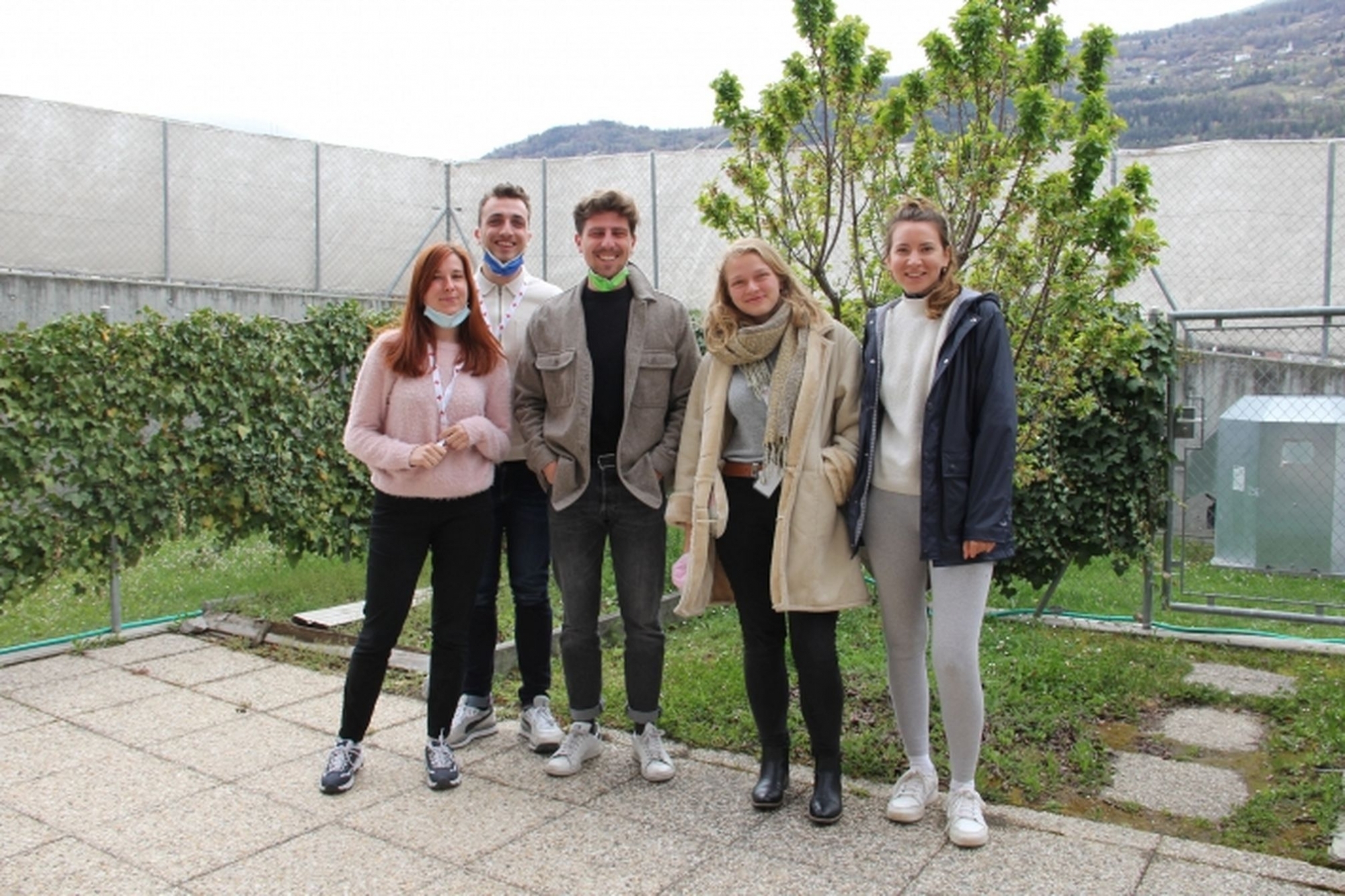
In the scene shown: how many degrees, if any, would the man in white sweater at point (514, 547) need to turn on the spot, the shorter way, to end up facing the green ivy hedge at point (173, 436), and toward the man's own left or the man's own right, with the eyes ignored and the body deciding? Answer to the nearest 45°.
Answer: approximately 135° to the man's own right

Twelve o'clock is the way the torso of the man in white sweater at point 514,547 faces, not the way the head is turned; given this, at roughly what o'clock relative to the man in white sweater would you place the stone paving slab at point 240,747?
The stone paving slab is roughly at 3 o'clock from the man in white sweater.

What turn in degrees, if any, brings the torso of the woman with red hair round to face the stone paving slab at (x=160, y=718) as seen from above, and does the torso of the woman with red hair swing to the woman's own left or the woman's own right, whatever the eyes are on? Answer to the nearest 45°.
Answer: approximately 135° to the woman's own right

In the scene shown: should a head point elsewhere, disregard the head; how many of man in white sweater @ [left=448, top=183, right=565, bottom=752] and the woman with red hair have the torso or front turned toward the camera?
2

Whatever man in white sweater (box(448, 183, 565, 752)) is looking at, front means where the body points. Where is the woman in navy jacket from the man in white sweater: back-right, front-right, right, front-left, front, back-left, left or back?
front-left

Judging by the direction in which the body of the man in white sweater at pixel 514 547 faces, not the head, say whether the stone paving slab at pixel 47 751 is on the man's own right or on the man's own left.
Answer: on the man's own right

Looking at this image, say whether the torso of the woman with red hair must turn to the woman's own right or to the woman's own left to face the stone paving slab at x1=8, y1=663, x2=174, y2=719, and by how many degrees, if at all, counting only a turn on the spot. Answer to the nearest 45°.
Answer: approximately 135° to the woman's own right

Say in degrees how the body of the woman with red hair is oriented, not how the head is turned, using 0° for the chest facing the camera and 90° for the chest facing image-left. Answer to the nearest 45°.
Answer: approximately 0°

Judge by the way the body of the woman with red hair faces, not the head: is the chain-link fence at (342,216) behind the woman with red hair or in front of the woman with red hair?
behind

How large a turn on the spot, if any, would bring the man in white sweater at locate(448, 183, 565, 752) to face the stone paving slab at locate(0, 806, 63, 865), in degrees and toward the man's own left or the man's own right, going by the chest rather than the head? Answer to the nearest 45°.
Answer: approximately 45° to the man's own right

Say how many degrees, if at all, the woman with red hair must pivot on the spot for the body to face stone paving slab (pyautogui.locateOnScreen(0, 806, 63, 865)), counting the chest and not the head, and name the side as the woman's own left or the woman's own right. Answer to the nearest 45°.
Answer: approximately 90° to the woman's own right
